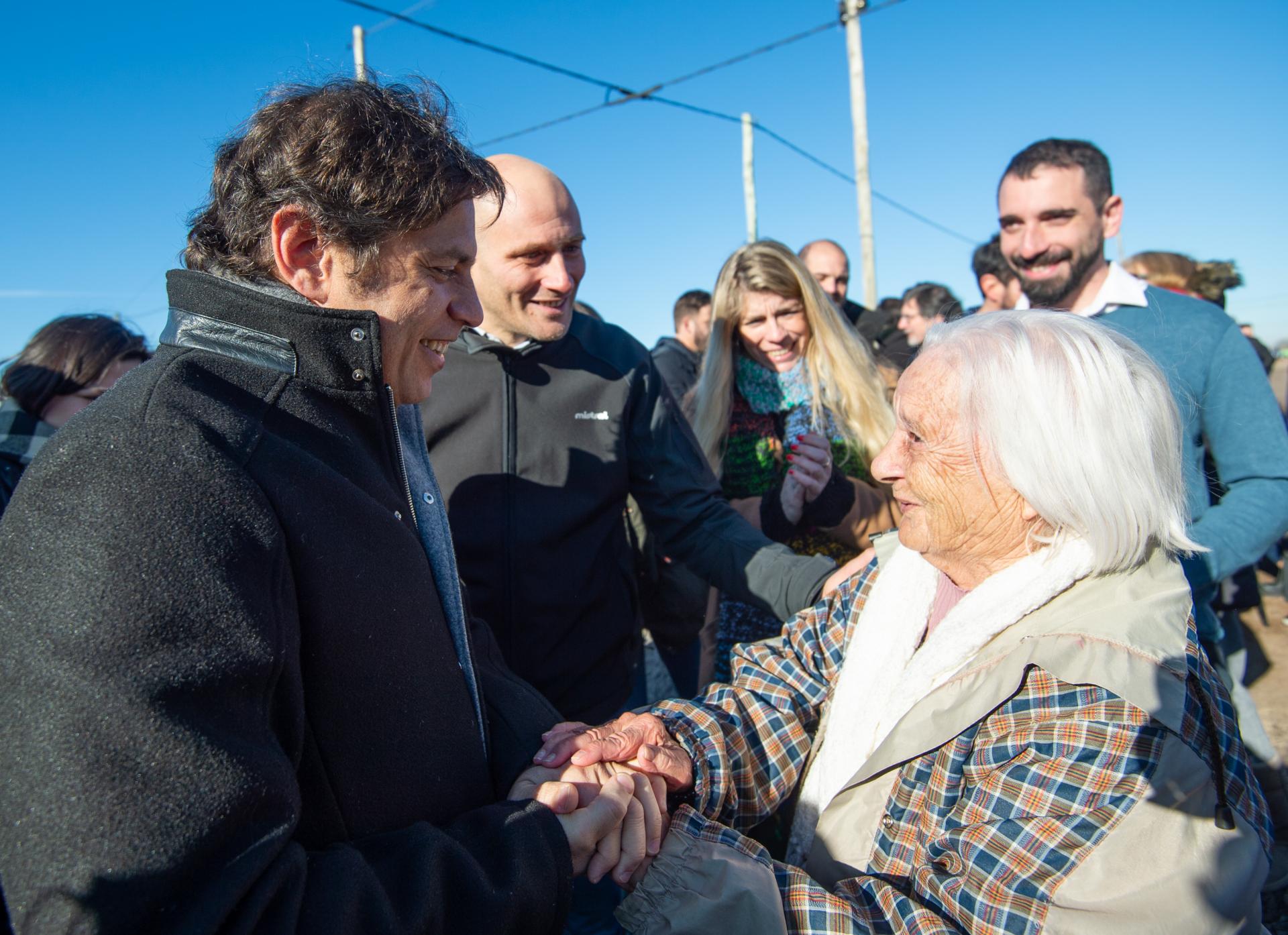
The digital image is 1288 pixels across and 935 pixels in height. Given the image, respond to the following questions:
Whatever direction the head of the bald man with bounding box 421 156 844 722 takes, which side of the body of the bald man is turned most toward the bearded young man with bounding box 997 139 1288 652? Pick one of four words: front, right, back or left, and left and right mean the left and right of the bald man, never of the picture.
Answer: left

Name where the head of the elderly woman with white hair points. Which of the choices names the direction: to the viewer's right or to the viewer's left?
to the viewer's left

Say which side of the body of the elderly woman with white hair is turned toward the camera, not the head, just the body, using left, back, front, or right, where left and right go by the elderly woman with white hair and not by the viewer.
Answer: left

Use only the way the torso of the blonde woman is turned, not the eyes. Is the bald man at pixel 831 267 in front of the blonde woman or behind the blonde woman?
behind

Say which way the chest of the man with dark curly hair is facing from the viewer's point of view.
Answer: to the viewer's right

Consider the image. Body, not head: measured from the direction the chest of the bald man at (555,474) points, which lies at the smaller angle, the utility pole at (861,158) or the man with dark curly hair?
the man with dark curly hair

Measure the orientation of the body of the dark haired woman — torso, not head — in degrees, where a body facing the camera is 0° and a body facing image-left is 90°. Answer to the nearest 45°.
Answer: approximately 270°

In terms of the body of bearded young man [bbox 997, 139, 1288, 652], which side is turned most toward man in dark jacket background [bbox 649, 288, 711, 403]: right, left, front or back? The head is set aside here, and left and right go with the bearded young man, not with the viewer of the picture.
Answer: right

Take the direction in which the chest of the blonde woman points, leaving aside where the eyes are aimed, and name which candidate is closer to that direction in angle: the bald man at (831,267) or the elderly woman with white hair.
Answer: the elderly woman with white hair
